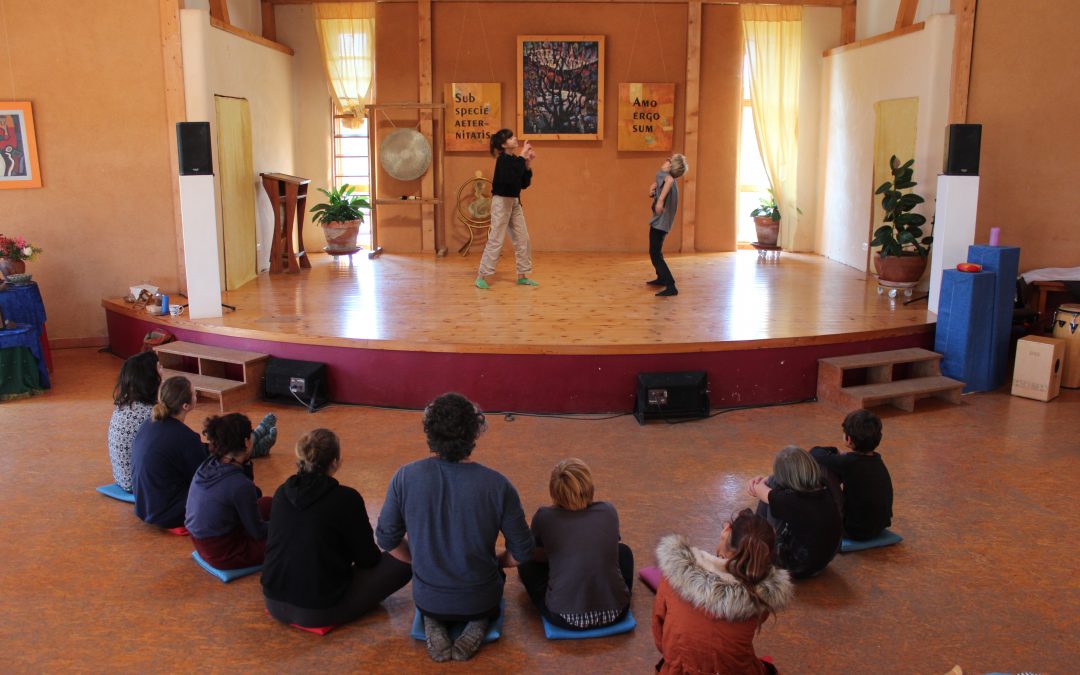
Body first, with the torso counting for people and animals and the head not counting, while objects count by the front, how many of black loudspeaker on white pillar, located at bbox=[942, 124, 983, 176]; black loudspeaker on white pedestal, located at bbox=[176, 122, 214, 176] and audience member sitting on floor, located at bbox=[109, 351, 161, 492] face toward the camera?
2

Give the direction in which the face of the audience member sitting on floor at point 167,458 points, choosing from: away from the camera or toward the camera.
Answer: away from the camera

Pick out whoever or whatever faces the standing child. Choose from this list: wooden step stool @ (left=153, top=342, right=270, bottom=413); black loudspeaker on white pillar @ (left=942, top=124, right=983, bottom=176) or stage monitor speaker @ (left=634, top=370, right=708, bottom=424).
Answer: the stage monitor speaker

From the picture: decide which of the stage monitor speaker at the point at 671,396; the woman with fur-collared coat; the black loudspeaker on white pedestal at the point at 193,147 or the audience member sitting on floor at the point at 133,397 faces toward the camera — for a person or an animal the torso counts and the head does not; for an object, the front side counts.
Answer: the black loudspeaker on white pedestal

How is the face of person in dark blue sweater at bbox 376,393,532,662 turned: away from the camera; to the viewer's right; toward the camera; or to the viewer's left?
away from the camera

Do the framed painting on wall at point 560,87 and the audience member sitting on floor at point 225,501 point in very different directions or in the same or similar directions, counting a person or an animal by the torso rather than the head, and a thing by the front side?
very different directions

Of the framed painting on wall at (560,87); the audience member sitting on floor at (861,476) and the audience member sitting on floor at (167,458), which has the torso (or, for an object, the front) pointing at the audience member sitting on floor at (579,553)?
the framed painting on wall

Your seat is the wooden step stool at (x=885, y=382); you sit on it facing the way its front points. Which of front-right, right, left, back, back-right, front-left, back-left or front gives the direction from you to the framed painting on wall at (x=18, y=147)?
back-right

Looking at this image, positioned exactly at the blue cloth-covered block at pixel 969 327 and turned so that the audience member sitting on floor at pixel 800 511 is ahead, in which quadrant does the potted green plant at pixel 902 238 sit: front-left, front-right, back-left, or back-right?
back-right

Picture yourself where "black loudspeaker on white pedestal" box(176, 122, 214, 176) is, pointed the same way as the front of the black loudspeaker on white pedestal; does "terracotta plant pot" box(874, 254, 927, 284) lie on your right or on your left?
on your left

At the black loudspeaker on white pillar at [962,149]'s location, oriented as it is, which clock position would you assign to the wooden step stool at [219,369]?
The wooden step stool is roughly at 2 o'clock from the black loudspeaker on white pillar.

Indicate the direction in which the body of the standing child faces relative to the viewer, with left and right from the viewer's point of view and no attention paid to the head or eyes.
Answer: facing to the left of the viewer

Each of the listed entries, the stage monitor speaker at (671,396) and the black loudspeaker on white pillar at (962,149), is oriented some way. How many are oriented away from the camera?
1

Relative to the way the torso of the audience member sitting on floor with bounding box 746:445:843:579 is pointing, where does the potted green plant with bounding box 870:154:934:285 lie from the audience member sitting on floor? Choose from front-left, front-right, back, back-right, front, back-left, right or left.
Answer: front-right
